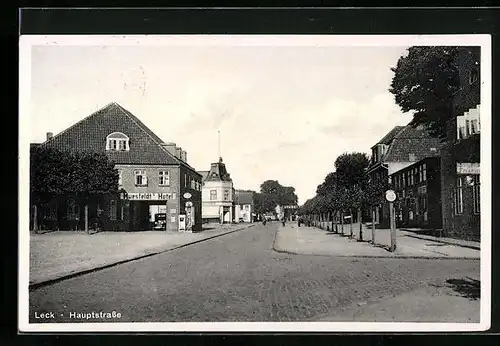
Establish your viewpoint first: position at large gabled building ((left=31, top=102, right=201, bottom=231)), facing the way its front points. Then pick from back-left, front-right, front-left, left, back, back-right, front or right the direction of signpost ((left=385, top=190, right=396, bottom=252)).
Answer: left

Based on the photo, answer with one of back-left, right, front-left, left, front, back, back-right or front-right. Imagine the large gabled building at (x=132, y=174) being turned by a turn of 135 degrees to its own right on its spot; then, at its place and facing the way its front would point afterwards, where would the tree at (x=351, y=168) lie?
back-right

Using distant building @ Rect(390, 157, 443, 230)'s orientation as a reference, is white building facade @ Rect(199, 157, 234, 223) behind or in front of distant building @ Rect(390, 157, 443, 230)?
in front

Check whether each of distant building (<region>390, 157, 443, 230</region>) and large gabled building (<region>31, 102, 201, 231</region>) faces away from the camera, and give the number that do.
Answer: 0

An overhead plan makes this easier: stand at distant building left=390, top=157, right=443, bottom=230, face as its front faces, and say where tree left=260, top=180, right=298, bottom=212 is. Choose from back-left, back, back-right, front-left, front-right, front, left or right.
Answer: front-right

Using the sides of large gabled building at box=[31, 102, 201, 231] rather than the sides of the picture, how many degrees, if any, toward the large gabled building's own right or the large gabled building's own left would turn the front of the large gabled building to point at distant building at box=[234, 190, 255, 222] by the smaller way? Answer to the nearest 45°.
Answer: approximately 135° to the large gabled building's own left

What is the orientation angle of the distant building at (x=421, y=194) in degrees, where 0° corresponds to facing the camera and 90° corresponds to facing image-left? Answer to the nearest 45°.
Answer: approximately 45°

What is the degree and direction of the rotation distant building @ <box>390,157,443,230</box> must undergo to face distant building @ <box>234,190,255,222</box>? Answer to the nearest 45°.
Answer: approximately 45° to its right
